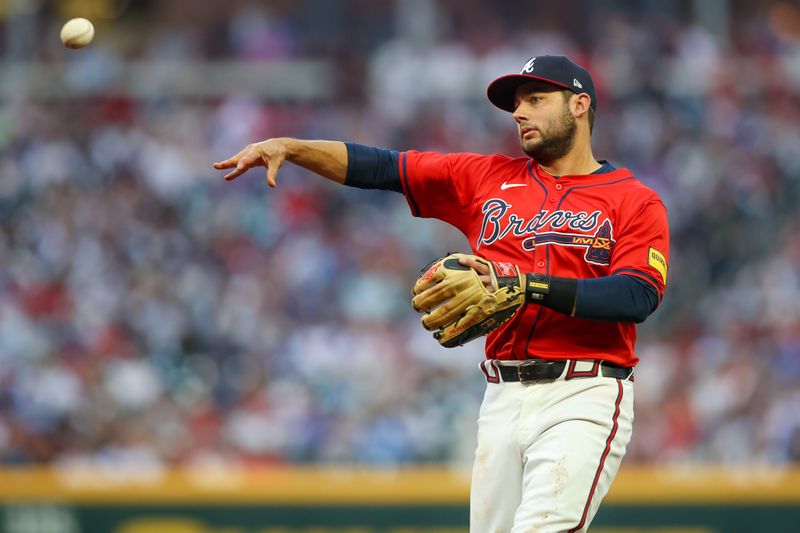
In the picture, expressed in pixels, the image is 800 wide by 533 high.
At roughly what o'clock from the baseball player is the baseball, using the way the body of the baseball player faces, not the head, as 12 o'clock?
The baseball is roughly at 2 o'clock from the baseball player.

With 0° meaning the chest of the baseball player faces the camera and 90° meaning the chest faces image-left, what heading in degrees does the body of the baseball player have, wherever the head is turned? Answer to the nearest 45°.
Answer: approximately 45°
